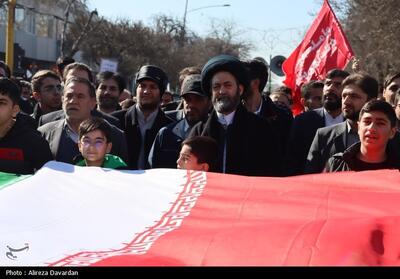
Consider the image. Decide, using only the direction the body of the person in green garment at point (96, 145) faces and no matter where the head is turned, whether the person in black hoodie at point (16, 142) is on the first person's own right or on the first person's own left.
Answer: on the first person's own right

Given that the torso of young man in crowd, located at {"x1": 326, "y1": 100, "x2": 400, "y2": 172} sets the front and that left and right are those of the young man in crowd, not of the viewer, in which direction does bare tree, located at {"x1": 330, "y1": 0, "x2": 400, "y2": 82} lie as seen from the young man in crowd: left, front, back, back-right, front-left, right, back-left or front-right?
back

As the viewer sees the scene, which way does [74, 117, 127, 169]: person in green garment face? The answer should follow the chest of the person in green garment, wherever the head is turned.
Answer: toward the camera

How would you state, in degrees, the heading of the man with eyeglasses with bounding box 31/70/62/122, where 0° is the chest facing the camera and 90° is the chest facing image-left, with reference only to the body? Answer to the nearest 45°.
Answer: approximately 315°

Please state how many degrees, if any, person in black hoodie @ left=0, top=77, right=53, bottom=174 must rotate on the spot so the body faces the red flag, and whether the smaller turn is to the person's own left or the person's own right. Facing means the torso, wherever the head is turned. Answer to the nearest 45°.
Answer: approximately 180°

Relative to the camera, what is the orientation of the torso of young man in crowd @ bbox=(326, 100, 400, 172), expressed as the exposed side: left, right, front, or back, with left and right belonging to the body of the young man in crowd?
front

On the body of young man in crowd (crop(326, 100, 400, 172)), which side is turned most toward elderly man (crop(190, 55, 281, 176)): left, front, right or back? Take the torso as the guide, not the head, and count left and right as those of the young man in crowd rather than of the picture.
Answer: right

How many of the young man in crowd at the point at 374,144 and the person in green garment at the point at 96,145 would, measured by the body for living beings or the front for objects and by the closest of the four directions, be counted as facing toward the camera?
2

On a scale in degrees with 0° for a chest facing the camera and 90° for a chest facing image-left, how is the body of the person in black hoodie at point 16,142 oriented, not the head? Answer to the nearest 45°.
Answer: approximately 45°
